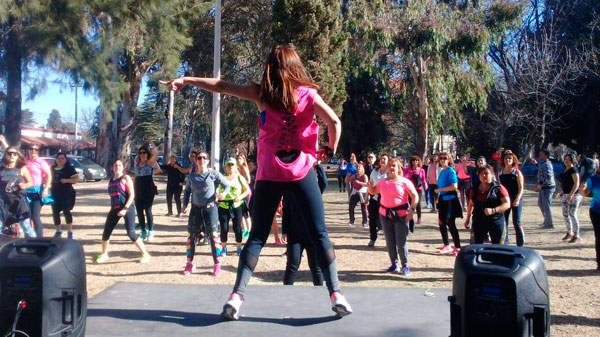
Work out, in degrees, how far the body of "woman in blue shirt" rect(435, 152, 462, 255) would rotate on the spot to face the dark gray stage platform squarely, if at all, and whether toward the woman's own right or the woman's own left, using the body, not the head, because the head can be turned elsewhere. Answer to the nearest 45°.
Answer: approximately 45° to the woman's own left

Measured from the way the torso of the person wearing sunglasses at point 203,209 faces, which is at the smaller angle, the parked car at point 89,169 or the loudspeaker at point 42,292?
the loudspeaker

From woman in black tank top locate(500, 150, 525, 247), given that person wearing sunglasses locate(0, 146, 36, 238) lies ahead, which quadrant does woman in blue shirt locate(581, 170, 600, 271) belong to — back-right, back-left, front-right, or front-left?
back-left

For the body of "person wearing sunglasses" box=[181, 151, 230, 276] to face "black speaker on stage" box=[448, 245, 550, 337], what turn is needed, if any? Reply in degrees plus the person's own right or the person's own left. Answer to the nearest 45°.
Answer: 0° — they already face it

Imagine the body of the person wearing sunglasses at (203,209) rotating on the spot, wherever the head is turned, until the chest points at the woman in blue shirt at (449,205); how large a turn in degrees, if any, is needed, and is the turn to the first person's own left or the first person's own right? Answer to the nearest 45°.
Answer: approximately 90° to the first person's own left

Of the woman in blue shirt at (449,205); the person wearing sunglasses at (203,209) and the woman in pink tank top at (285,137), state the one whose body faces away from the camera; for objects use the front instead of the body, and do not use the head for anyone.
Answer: the woman in pink tank top

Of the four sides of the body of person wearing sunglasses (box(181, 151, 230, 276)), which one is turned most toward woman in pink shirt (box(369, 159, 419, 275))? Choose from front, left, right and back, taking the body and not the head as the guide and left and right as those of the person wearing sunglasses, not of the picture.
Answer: left

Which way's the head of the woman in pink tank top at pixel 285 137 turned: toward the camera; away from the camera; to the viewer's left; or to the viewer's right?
away from the camera

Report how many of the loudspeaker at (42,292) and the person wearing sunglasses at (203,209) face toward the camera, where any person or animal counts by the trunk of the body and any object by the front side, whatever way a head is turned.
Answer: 1

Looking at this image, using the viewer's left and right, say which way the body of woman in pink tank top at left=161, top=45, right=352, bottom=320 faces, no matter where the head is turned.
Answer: facing away from the viewer

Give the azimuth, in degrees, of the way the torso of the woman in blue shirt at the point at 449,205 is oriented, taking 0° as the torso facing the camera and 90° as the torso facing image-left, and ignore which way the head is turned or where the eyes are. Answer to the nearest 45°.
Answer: approximately 45°
